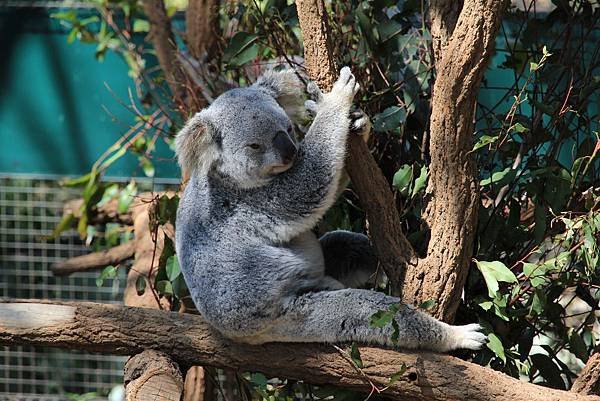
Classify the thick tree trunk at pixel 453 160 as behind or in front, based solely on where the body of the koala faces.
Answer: in front

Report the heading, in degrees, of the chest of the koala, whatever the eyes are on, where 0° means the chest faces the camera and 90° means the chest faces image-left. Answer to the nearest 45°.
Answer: approximately 270°

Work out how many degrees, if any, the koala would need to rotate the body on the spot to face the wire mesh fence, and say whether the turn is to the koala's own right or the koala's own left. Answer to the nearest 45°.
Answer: approximately 135° to the koala's own left

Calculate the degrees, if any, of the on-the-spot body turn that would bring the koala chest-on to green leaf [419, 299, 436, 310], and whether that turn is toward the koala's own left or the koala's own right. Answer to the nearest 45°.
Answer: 0° — it already faces it

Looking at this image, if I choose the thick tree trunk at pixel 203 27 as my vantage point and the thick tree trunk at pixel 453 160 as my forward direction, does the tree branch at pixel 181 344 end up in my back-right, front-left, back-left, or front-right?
front-right
